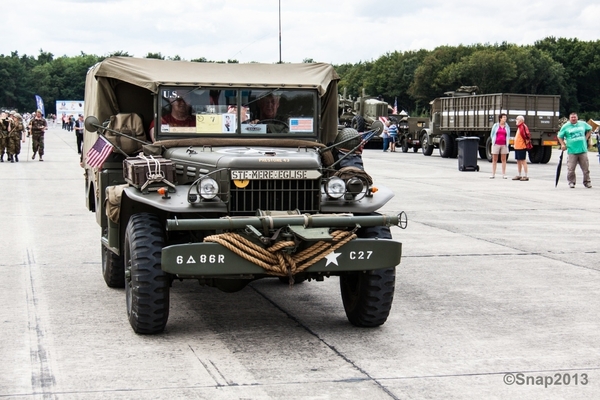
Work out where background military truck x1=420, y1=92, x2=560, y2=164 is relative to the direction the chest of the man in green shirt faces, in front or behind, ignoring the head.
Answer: behind

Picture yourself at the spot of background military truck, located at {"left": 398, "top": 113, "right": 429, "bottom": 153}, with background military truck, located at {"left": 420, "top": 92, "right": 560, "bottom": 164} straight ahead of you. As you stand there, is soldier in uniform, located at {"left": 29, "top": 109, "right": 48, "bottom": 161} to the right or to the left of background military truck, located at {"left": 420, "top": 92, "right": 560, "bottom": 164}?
right

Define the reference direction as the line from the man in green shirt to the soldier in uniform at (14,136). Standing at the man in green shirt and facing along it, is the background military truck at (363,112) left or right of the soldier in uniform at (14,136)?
right

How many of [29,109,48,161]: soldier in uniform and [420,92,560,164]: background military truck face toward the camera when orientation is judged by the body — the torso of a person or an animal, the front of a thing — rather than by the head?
1

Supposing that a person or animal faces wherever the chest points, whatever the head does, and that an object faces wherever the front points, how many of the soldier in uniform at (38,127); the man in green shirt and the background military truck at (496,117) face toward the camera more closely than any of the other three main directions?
2

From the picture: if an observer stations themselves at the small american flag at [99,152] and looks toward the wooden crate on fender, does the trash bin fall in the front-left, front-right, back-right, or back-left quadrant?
back-left

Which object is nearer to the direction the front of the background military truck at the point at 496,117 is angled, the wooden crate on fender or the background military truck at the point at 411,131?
the background military truck

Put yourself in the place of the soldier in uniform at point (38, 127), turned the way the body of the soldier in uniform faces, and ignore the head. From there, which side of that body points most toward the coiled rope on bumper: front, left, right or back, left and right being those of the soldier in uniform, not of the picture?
front

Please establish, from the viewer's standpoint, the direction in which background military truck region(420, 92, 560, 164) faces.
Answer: facing away from the viewer and to the left of the viewer

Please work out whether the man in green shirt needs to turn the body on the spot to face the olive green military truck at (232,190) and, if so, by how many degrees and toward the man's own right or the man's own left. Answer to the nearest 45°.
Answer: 0° — they already face it

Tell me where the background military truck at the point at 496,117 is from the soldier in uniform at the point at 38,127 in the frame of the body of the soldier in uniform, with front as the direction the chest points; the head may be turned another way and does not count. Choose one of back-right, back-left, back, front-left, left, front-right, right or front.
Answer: left
